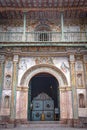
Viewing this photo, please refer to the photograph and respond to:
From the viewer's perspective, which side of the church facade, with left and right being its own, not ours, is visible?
front
